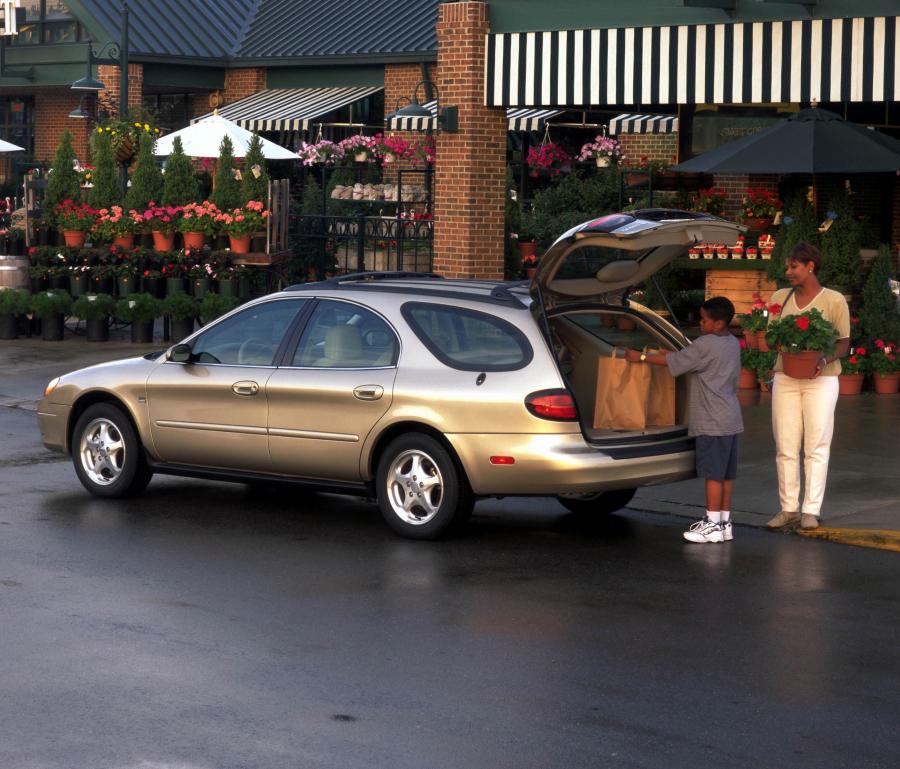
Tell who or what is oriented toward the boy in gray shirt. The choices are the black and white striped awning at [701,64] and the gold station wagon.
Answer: the black and white striped awning

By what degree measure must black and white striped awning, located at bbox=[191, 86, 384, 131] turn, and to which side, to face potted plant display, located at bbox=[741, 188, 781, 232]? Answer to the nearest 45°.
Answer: approximately 45° to its left

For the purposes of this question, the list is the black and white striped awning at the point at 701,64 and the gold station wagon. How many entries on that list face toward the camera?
1

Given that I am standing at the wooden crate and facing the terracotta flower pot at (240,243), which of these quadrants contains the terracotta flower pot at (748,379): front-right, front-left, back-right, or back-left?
back-left

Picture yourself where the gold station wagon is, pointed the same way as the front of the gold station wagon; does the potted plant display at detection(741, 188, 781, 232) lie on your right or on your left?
on your right

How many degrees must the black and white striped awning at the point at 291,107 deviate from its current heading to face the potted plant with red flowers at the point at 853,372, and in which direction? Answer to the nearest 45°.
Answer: approximately 45° to its left

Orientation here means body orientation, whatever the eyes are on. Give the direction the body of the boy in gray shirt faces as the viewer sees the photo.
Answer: to the viewer's left

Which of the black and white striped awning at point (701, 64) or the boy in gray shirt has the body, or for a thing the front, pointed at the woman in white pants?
the black and white striped awning

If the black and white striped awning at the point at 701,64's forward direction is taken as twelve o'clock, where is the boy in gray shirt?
The boy in gray shirt is roughly at 12 o'clock from the black and white striped awning.

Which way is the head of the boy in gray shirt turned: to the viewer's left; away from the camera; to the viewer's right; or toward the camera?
to the viewer's left

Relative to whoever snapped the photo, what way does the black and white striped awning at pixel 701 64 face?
facing the viewer

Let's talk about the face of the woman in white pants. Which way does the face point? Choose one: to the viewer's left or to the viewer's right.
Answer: to the viewer's left

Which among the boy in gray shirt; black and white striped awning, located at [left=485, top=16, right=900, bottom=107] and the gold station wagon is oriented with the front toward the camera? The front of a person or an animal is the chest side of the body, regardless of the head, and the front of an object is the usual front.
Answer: the black and white striped awning

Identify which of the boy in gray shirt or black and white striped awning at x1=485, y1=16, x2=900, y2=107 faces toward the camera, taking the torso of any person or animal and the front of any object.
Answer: the black and white striped awning

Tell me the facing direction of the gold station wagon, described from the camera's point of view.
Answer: facing away from the viewer and to the left of the viewer

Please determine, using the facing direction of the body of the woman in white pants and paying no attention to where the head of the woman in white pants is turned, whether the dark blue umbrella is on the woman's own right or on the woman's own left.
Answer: on the woman's own right
